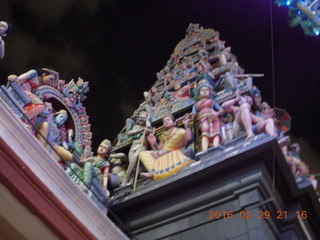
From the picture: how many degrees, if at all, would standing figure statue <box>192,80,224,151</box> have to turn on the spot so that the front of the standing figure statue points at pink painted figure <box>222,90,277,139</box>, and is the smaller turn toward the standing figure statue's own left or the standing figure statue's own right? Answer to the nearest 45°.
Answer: approximately 45° to the standing figure statue's own left

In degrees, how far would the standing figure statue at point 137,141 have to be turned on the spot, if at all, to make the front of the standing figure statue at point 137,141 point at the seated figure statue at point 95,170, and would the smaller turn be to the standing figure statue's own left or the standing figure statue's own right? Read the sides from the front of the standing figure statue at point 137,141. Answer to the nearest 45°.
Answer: approximately 90° to the standing figure statue's own right

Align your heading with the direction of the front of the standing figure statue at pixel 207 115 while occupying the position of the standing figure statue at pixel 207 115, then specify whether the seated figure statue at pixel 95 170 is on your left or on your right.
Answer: on your right

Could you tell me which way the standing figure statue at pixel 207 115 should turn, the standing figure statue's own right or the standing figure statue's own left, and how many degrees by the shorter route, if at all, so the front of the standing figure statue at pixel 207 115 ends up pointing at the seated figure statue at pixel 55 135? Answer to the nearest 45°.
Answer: approximately 90° to the standing figure statue's own right

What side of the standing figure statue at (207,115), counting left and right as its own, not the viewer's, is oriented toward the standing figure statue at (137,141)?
right

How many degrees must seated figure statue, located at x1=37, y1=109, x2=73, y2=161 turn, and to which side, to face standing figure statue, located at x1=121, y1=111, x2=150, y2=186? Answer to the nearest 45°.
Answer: approximately 90° to its left

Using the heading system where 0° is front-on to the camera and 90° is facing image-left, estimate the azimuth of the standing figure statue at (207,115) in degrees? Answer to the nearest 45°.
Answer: approximately 0°
